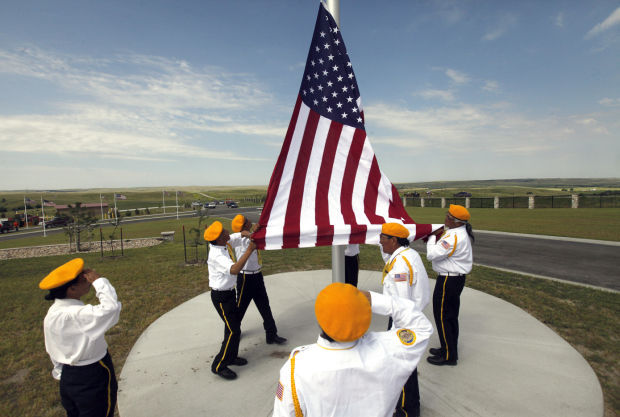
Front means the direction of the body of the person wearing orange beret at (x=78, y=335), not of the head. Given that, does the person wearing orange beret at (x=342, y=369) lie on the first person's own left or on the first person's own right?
on the first person's own right

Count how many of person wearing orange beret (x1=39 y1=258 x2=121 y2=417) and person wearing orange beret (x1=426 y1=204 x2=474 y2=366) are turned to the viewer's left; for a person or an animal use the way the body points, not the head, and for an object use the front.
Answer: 1

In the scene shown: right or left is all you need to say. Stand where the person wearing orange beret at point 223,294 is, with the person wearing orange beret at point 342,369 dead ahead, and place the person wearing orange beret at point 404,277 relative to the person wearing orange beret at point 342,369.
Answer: left

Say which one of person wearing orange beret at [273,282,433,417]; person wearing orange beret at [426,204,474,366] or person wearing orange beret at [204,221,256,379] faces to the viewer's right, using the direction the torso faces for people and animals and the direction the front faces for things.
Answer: person wearing orange beret at [204,221,256,379]

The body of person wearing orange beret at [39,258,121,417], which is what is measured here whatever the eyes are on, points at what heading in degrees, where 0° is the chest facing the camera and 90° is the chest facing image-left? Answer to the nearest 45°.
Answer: approximately 225°

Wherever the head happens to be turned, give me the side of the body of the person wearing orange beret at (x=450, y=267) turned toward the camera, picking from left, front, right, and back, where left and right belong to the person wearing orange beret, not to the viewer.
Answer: left

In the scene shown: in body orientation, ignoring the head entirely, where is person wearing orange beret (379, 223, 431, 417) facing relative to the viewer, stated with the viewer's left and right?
facing to the left of the viewer

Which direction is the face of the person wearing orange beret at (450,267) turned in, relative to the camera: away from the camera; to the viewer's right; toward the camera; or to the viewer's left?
to the viewer's left

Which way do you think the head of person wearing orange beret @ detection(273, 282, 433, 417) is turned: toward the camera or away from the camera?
away from the camera

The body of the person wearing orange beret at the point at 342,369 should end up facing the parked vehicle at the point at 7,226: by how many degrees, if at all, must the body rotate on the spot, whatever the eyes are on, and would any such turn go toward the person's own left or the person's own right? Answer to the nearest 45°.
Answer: approximately 45° to the person's own left

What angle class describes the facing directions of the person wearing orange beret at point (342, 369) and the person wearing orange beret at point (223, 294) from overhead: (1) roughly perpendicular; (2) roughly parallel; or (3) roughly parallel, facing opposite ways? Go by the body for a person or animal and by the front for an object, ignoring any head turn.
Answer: roughly perpendicular

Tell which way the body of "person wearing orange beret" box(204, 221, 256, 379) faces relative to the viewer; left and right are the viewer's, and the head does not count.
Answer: facing to the right of the viewer

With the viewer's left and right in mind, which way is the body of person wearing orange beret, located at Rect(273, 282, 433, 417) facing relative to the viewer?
facing away from the viewer

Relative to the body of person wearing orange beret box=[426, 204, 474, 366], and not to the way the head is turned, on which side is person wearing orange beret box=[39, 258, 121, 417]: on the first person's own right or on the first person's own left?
on the first person's own left

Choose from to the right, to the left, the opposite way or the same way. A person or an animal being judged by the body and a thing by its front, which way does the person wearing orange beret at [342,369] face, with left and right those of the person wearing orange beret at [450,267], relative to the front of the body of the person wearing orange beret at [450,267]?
to the right
